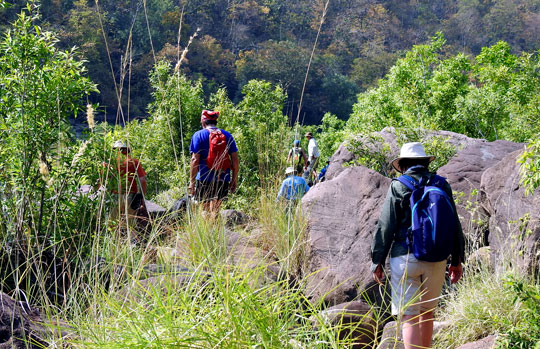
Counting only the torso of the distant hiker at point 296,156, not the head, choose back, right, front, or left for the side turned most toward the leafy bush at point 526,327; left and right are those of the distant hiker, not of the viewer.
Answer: back

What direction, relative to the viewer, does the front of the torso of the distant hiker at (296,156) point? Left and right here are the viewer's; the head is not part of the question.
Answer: facing away from the viewer

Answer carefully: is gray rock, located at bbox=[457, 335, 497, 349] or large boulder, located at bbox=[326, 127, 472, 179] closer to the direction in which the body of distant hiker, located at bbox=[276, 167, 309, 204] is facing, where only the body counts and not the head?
the large boulder

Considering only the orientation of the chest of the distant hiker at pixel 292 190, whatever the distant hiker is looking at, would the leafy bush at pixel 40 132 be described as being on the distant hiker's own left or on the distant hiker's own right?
on the distant hiker's own left

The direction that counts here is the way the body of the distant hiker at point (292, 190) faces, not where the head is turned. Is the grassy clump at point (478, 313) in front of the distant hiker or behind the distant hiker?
behind

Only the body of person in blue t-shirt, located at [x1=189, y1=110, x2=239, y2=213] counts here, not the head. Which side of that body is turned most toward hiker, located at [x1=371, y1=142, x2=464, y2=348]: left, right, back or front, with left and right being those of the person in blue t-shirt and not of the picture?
back

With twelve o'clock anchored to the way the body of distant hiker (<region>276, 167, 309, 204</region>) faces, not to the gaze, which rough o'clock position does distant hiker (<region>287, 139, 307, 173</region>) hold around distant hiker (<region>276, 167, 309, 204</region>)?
distant hiker (<region>287, 139, 307, 173</region>) is roughly at 12 o'clock from distant hiker (<region>276, 167, 309, 204</region>).

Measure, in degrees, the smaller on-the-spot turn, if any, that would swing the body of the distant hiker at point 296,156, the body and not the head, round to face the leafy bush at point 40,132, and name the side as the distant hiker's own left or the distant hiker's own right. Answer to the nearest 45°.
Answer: approximately 135° to the distant hiker's own left

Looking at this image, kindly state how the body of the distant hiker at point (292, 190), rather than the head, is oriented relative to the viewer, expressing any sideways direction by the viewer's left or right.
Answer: facing away from the viewer

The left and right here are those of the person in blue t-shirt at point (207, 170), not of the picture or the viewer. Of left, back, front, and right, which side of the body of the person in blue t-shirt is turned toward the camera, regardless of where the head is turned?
back

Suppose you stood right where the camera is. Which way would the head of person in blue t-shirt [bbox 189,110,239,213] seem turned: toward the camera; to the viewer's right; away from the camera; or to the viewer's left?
away from the camera
